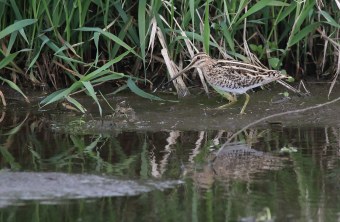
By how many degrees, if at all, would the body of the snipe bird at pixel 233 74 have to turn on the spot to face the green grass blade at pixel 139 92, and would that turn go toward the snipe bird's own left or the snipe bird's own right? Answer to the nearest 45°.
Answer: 0° — it already faces it

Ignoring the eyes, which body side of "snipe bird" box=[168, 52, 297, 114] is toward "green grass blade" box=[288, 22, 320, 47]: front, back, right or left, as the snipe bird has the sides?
back

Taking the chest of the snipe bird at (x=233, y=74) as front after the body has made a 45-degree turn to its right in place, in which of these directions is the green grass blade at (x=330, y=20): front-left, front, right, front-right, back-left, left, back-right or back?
back-right

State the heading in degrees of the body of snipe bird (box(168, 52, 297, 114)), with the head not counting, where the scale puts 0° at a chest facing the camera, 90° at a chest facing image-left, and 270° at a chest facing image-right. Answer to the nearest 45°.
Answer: approximately 90°

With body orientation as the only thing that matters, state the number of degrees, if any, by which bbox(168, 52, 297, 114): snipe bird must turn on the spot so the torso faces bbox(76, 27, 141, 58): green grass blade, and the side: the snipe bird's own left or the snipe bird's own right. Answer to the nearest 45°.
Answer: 0° — it already faces it
